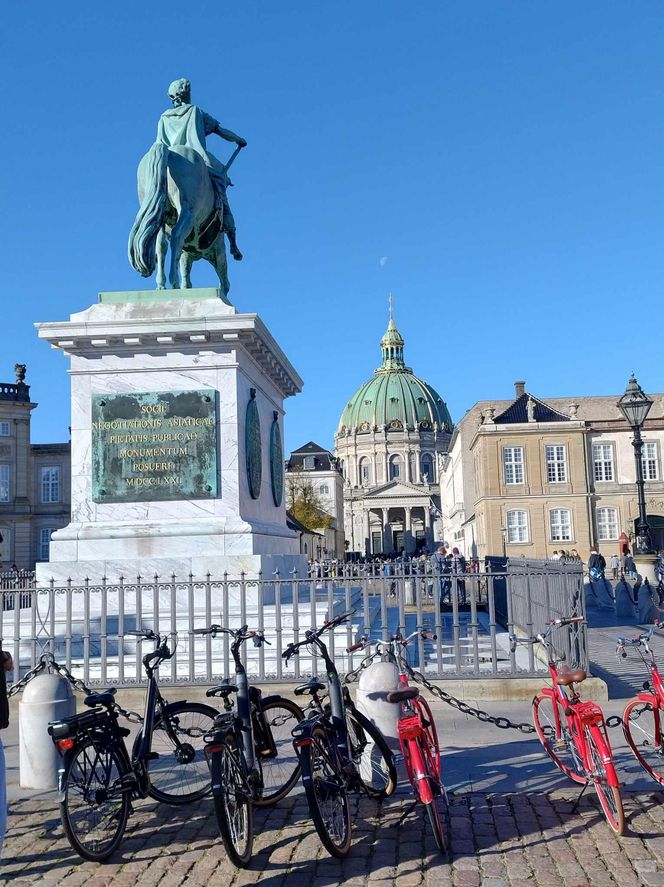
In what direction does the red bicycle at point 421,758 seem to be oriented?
away from the camera

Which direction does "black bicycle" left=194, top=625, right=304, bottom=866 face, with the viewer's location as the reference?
facing away from the viewer and to the right of the viewer

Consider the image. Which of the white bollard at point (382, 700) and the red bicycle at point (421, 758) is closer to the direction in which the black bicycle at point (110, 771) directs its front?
the white bollard

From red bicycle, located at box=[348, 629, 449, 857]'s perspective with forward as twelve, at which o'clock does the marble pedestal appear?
The marble pedestal is roughly at 11 o'clock from the red bicycle.

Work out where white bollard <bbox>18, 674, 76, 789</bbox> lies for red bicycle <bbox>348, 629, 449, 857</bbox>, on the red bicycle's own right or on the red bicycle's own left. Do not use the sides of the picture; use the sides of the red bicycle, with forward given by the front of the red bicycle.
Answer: on the red bicycle's own left

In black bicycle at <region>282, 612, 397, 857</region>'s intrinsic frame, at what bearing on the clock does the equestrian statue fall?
The equestrian statue is roughly at 10 o'clock from the black bicycle.

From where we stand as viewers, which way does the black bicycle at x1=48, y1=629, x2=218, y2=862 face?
facing away from the viewer and to the right of the viewer

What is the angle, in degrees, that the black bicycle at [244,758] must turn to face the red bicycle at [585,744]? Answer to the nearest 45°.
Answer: approximately 45° to its right
